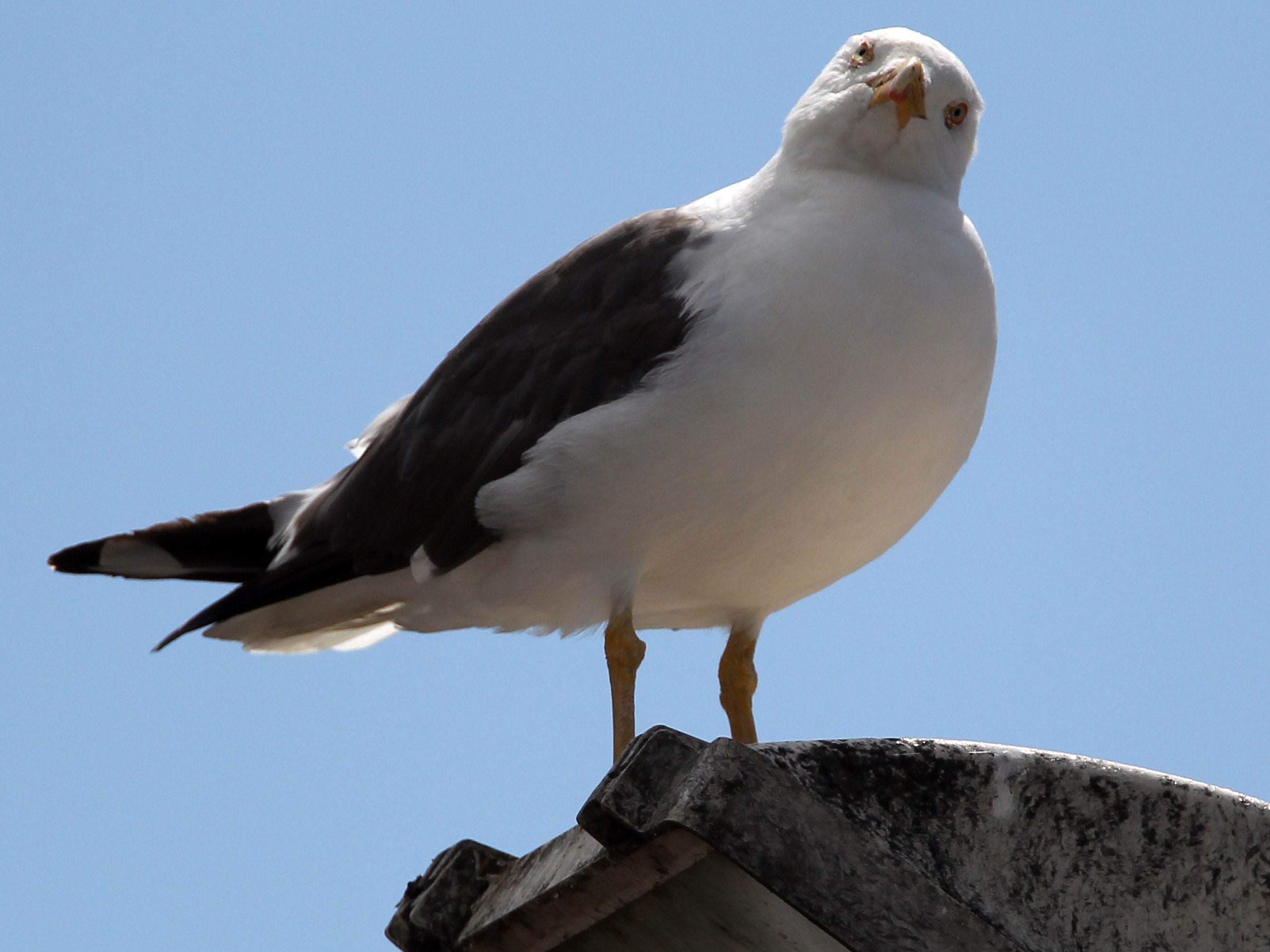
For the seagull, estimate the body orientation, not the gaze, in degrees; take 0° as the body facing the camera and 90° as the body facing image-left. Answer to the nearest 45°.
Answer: approximately 315°
